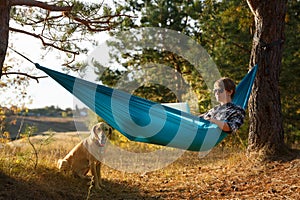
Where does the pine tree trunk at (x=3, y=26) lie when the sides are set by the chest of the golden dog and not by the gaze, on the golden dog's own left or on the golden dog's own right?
on the golden dog's own right

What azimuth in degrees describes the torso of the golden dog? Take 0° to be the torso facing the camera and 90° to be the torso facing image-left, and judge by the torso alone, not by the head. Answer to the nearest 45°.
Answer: approximately 315°
